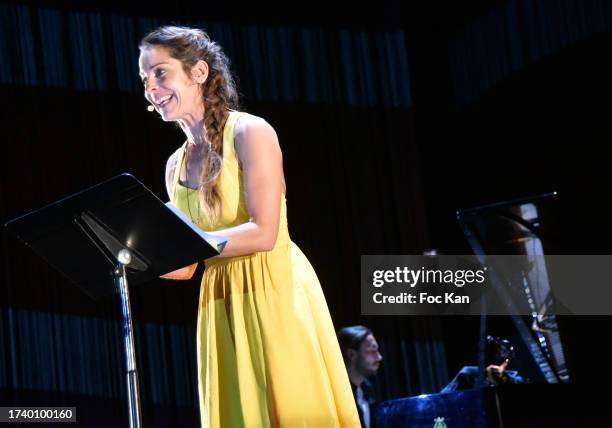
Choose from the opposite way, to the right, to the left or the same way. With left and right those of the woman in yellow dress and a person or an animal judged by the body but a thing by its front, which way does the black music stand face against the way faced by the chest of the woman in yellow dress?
the opposite way

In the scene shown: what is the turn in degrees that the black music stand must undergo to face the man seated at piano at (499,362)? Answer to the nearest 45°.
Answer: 0° — it already faces them

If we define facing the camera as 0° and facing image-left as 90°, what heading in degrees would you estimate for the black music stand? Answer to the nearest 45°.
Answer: approximately 225°
